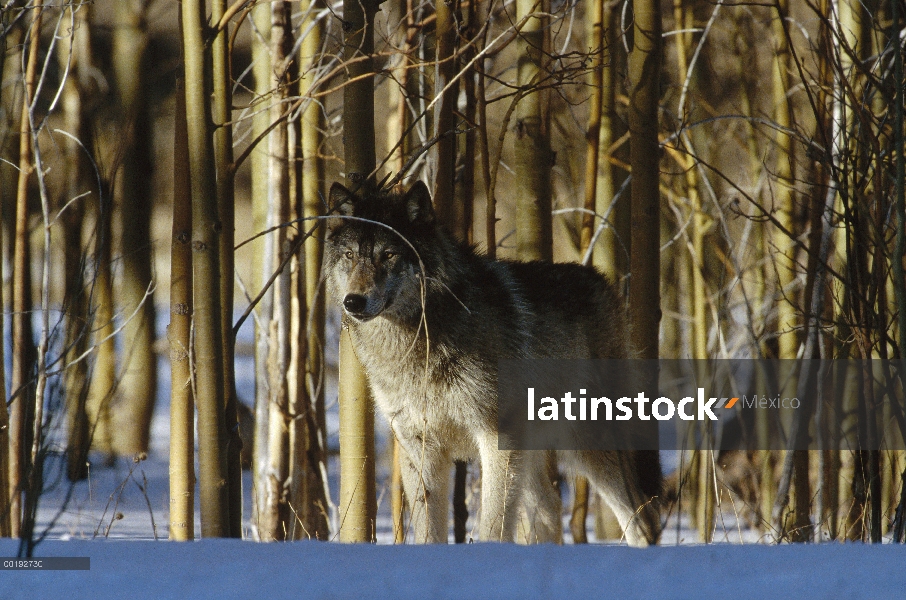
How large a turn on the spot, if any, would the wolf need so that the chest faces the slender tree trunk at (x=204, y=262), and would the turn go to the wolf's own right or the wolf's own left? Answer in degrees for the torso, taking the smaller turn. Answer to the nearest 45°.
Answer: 0° — it already faces it

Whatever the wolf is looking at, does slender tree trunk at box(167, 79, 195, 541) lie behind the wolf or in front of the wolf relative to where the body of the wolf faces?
in front

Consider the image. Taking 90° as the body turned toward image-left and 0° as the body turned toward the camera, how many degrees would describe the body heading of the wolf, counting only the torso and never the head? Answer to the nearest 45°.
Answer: approximately 45°
